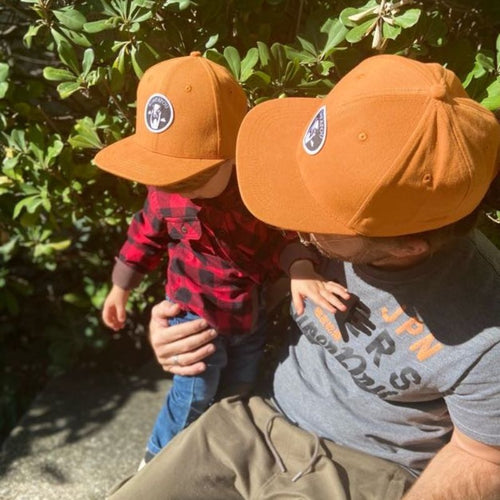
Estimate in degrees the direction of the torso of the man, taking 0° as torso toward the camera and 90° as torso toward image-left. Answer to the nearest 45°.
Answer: approximately 45°

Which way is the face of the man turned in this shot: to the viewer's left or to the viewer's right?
to the viewer's left

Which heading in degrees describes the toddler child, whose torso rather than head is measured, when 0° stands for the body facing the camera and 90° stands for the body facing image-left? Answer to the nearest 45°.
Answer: approximately 45°
